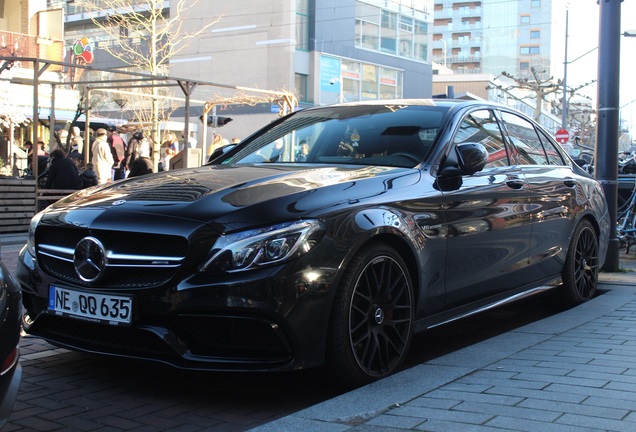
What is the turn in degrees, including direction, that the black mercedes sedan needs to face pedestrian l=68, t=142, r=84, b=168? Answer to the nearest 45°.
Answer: approximately 135° to its right

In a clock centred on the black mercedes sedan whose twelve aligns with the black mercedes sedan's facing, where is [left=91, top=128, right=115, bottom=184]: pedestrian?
The pedestrian is roughly at 4 o'clock from the black mercedes sedan.

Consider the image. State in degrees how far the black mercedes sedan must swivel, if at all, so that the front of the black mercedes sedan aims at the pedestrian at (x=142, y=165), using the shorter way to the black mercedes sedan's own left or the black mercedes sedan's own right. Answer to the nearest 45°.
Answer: approximately 135° to the black mercedes sedan's own right

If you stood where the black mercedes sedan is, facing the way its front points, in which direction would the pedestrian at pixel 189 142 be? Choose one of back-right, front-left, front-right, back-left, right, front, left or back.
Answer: back-right

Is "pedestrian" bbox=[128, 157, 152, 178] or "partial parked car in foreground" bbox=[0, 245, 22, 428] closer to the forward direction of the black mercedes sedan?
the partial parked car in foreground

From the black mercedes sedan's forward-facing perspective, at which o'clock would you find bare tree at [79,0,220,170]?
The bare tree is roughly at 4 o'clock from the black mercedes sedan.

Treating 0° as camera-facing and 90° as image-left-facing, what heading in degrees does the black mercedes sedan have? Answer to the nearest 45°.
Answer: approximately 45°
